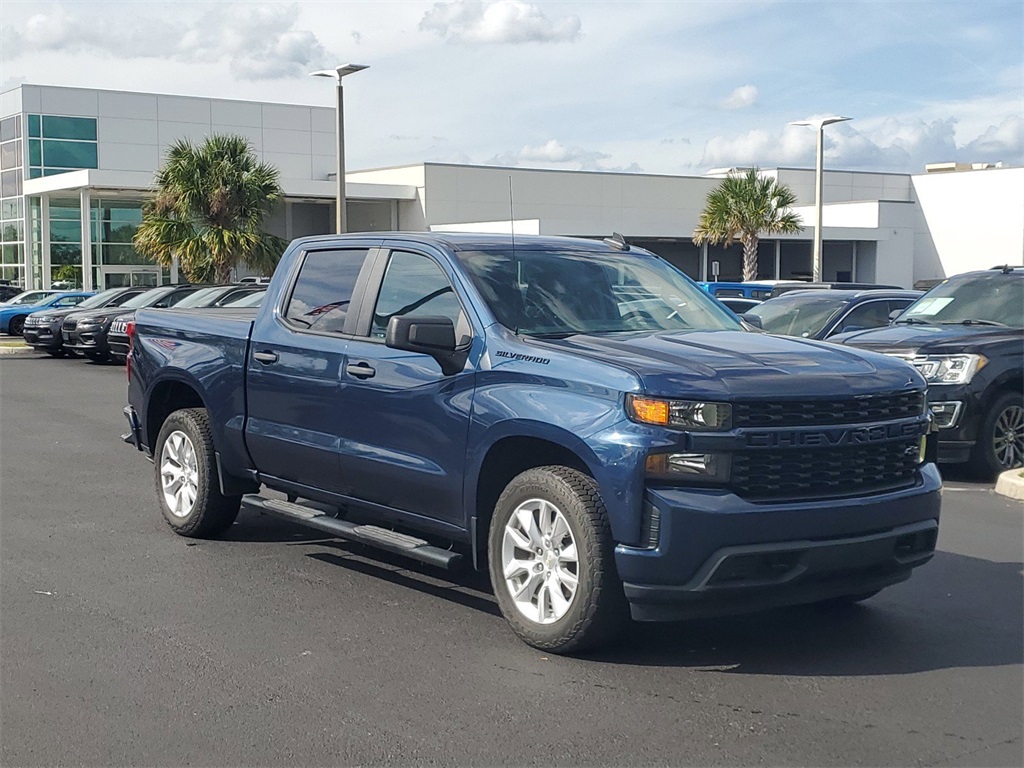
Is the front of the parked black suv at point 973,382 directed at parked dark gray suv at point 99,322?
no

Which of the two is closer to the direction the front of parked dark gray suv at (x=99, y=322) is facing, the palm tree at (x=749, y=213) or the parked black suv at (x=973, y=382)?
the parked black suv

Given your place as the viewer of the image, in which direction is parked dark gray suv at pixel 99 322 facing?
facing the viewer and to the left of the viewer

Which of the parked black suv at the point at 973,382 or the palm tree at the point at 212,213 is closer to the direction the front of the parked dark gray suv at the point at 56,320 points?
the parked black suv

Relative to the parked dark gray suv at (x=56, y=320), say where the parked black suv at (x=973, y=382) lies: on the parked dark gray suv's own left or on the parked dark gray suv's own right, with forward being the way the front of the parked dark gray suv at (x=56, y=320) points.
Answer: on the parked dark gray suv's own left

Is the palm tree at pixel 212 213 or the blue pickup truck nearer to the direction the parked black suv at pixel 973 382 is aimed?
the blue pickup truck

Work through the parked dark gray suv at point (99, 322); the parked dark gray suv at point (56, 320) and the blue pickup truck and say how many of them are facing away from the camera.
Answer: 0

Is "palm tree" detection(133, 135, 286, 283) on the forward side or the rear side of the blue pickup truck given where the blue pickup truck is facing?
on the rear side

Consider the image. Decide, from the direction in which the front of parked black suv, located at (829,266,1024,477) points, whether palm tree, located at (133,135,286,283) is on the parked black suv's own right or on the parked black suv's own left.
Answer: on the parked black suv's own right

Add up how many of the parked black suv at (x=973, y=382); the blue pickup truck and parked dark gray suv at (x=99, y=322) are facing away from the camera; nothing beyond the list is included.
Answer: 0

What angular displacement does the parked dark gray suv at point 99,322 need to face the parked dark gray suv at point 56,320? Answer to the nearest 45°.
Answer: approximately 135° to its right

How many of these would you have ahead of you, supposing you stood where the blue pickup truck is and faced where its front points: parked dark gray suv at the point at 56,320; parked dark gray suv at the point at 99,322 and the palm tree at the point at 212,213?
0

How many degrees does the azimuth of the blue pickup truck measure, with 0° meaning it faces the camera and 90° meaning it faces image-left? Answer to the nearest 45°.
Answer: approximately 315°

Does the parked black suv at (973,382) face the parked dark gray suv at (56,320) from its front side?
no

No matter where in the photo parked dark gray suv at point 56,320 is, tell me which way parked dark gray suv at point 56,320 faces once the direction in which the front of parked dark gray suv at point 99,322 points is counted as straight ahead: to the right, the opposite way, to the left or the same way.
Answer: the same way

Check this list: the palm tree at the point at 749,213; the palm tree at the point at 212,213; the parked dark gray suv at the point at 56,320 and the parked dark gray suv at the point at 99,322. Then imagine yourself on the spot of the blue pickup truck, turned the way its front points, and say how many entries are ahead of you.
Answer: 0

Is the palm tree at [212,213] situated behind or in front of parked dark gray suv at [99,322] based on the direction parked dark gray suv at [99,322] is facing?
behind

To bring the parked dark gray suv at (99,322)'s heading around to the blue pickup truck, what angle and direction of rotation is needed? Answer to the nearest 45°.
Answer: approximately 45° to its left

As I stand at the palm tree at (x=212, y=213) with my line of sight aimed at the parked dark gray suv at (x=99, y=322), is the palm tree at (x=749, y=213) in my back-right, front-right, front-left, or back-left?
back-left

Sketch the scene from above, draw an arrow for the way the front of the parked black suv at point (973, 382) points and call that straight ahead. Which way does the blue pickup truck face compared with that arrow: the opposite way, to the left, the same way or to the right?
to the left

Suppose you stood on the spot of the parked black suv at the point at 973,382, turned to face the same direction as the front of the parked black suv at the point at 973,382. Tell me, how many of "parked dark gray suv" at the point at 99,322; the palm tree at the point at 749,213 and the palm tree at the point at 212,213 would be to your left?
0
